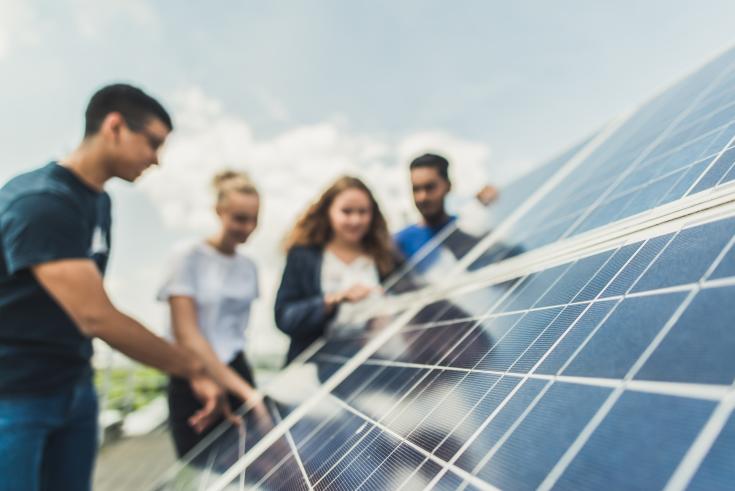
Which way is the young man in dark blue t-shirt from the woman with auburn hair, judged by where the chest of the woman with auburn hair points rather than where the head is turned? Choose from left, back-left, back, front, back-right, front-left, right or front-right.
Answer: right

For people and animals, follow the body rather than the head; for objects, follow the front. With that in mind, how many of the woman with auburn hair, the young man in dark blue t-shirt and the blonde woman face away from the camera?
0

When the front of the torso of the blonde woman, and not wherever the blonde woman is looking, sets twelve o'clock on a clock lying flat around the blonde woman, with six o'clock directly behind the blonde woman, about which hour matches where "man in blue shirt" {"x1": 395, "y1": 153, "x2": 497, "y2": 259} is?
The man in blue shirt is roughly at 10 o'clock from the blonde woman.

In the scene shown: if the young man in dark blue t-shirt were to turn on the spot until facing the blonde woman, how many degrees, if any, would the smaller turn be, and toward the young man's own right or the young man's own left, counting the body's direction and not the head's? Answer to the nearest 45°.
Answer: approximately 45° to the young man's own left

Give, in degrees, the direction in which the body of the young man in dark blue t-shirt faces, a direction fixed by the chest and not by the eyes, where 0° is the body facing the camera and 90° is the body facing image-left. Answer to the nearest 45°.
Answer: approximately 270°

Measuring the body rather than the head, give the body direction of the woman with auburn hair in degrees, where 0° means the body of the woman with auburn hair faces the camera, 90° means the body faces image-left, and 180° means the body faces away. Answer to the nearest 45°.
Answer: approximately 315°

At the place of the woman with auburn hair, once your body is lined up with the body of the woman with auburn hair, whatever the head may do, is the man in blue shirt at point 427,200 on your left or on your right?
on your left

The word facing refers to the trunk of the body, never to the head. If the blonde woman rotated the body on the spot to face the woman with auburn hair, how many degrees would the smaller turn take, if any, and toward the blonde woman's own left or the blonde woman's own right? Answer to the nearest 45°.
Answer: approximately 45° to the blonde woman's own left

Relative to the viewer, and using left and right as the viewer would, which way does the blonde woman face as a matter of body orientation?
facing the viewer and to the right of the viewer
